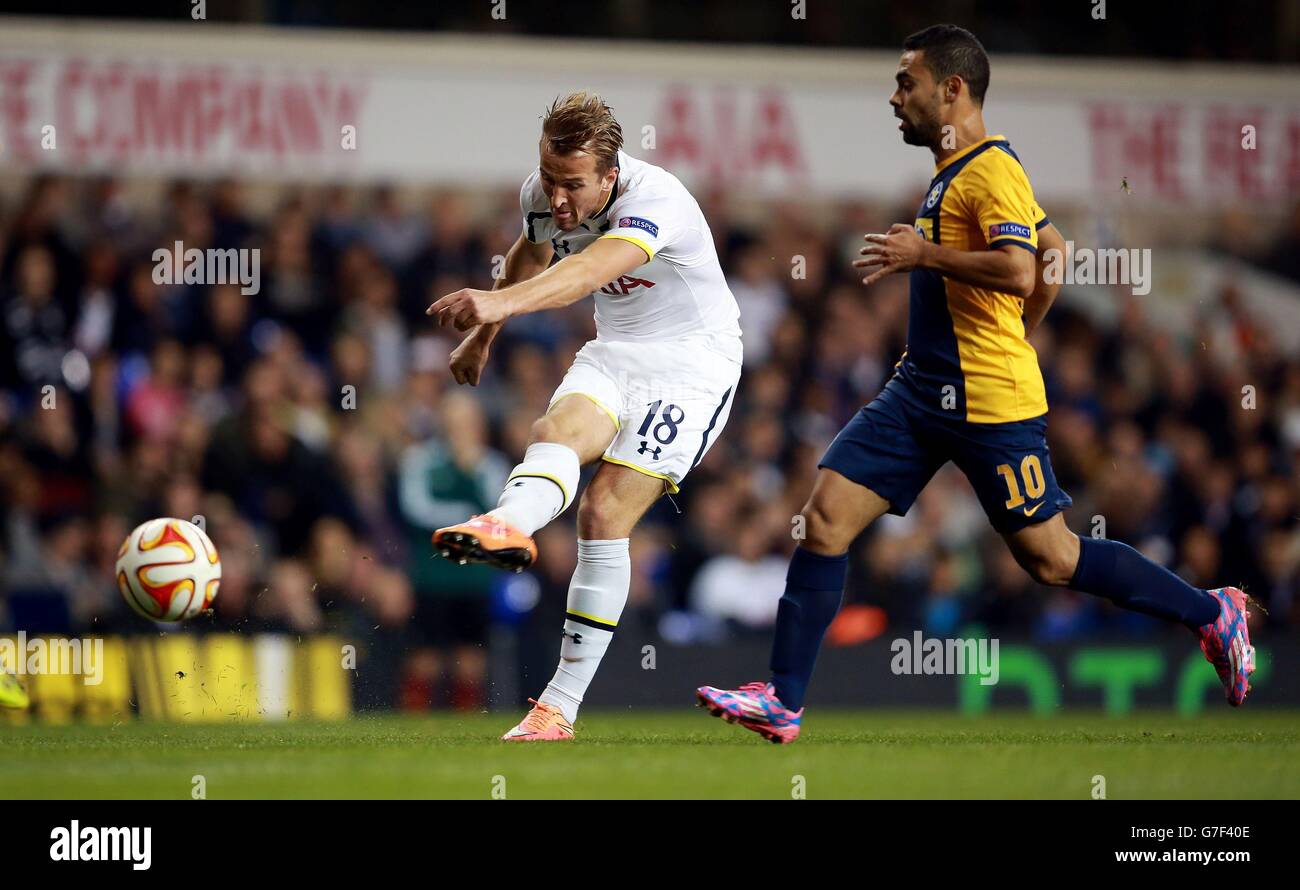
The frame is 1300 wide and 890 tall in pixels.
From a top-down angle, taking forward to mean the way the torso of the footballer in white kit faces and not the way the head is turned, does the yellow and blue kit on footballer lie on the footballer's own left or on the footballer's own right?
on the footballer's own left

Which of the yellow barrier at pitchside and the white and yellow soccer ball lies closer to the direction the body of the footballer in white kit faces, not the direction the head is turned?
the white and yellow soccer ball

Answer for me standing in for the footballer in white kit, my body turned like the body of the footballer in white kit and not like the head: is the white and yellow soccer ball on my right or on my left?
on my right

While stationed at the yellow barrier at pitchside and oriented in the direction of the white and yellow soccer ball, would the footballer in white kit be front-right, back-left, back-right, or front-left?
front-left

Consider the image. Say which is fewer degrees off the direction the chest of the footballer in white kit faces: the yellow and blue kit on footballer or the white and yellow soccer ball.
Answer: the white and yellow soccer ball

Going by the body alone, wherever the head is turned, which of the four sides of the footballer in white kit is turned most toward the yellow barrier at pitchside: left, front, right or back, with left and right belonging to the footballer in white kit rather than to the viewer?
right

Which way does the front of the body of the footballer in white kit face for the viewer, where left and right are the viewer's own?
facing the viewer and to the left of the viewer
